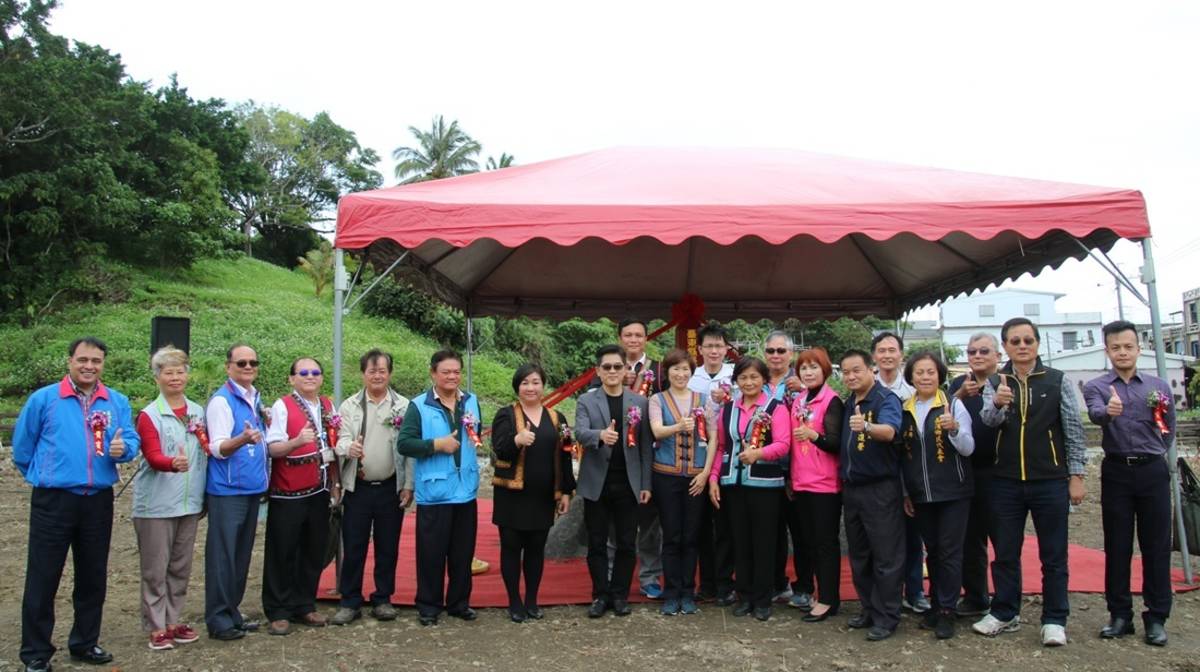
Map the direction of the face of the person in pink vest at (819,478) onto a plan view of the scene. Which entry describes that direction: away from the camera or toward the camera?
toward the camera

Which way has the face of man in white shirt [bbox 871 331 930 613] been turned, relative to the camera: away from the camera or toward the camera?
toward the camera

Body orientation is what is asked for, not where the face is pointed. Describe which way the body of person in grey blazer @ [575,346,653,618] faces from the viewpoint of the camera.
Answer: toward the camera

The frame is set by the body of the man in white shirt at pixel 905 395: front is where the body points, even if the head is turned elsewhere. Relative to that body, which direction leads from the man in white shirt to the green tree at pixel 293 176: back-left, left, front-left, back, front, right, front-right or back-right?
back-right

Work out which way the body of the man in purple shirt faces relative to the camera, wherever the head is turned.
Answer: toward the camera

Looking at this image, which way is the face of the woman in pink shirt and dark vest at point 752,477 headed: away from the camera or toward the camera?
toward the camera

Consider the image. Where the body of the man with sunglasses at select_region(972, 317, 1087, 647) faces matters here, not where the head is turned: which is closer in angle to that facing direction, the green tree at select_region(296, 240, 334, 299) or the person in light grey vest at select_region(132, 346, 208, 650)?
the person in light grey vest

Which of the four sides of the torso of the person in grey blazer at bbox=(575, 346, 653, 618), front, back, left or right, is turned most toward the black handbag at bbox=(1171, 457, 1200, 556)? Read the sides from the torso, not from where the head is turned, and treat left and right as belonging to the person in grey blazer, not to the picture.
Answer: left

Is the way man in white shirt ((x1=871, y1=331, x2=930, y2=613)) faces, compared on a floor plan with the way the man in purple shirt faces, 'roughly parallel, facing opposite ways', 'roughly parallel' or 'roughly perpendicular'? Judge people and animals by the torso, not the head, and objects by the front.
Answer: roughly parallel

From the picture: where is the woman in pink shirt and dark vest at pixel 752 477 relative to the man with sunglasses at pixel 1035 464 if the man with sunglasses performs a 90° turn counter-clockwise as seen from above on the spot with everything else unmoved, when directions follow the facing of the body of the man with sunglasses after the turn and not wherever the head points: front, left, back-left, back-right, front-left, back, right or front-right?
back

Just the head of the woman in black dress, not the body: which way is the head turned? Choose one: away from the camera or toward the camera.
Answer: toward the camera

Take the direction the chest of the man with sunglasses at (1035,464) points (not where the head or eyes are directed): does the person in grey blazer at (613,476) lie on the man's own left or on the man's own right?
on the man's own right

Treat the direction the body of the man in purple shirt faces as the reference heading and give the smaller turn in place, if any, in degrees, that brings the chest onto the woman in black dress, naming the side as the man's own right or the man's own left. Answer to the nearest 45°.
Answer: approximately 45° to the man's own right

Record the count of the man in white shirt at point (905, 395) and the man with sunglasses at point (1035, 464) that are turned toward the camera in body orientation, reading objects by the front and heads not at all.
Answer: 2
